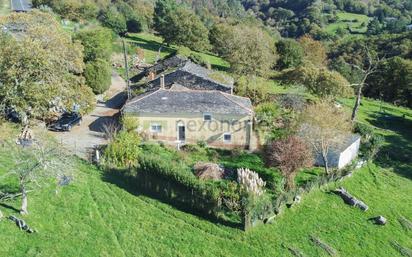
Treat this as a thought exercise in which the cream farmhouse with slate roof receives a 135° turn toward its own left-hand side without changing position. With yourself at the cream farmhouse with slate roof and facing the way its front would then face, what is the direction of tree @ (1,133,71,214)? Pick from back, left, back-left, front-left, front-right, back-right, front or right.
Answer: back

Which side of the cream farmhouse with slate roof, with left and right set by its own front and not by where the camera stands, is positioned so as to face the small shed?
left

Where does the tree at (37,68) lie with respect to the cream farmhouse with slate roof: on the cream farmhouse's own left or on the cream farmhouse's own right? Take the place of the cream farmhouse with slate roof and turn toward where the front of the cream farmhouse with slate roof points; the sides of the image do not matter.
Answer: on the cream farmhouse's own right

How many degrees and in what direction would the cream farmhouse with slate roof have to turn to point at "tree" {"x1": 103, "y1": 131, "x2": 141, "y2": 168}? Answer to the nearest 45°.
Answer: approximately 45° to its right

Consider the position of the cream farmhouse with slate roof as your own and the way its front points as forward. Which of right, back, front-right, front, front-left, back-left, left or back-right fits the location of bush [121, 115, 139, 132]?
right

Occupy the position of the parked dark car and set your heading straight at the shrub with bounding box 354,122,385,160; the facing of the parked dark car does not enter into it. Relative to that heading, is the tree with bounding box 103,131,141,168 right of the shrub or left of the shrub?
right

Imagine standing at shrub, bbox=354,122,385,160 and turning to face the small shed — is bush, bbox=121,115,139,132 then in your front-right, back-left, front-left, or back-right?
front-right

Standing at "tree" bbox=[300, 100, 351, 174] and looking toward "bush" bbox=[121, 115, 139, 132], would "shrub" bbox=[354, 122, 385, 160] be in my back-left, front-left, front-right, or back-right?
back-right

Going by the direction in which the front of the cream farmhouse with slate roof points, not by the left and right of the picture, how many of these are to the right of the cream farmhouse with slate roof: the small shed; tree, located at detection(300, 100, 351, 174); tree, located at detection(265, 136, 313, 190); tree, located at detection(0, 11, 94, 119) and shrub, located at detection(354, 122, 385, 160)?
1

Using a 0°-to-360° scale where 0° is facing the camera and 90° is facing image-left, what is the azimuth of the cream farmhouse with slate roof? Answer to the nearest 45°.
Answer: approximately 0°
